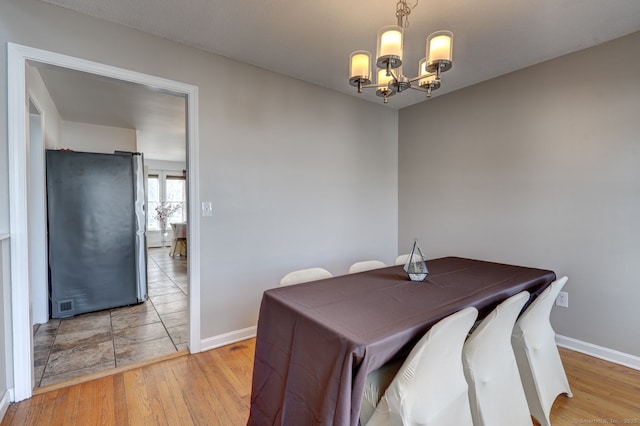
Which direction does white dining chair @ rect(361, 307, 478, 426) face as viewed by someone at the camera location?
facing away from the viewer and to the left of the viewer

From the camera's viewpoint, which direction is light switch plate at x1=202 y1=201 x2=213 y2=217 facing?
toward the camera

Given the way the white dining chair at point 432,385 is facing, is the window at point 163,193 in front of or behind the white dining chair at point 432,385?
in front

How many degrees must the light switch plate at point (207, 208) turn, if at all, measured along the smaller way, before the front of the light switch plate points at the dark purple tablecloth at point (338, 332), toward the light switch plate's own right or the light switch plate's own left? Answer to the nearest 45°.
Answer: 0° — it already faces it

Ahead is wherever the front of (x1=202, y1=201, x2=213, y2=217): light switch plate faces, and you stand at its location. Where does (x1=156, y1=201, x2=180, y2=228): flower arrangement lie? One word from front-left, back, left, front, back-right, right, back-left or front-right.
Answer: back

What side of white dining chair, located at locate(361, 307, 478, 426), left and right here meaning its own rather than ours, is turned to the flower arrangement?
front

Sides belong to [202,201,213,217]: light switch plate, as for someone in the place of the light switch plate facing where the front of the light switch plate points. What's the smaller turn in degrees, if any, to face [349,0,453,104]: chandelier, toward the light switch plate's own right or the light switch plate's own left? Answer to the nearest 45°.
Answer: approximately 45° to the light switch plate's own left

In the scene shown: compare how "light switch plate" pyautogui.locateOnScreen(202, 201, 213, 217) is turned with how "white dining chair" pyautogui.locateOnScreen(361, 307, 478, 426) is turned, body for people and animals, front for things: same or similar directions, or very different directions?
very different directions

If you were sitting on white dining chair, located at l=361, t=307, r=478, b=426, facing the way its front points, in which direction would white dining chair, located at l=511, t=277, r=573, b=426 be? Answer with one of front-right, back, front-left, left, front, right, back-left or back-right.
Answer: right

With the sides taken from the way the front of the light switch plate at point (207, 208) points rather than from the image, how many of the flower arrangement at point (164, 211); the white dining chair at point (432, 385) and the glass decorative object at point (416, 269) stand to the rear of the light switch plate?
1

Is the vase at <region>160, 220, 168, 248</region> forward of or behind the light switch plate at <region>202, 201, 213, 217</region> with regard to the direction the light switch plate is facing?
behind

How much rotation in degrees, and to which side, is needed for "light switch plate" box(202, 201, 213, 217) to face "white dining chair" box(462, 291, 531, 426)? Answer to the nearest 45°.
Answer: approximately 45° to its left
